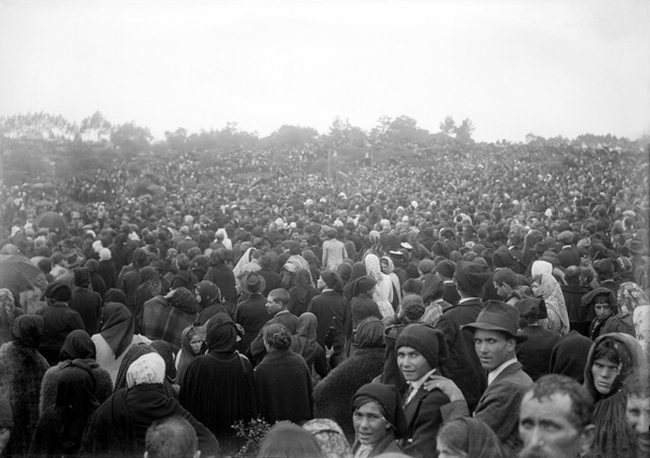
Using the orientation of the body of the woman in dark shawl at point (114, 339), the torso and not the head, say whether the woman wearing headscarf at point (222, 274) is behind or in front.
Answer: in front

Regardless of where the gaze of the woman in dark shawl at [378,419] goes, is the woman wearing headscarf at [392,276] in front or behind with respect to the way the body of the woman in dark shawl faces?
behind

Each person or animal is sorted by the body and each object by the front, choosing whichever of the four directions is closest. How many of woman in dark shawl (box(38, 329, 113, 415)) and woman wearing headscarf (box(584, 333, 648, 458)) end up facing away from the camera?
1

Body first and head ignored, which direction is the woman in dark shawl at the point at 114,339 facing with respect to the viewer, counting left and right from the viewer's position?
facing away from the viewer

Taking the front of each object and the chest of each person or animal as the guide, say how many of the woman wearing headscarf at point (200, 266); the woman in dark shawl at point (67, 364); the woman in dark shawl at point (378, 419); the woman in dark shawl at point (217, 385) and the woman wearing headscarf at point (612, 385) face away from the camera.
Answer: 3

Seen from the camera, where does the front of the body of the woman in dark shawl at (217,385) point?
away from the camera

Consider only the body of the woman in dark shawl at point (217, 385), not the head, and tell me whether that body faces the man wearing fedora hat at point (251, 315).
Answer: yes

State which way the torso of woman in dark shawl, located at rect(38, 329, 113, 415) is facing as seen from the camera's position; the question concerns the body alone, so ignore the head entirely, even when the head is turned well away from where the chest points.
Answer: away from the camera

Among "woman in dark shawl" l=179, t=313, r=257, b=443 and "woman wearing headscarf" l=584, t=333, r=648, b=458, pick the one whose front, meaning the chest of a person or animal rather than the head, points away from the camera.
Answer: the woman in dark shawl

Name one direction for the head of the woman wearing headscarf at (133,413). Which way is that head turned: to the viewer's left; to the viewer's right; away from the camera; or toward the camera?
away from the camera
